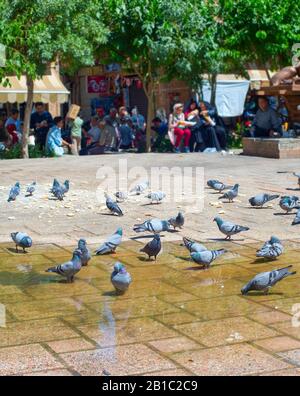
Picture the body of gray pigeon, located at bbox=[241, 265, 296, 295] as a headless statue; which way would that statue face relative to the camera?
to the viewer's left

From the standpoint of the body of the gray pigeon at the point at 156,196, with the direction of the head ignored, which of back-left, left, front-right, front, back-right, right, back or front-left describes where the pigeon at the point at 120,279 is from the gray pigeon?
right

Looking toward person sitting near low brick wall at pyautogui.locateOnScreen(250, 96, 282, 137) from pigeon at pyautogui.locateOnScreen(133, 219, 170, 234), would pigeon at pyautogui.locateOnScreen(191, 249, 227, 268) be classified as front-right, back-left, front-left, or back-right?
back-right

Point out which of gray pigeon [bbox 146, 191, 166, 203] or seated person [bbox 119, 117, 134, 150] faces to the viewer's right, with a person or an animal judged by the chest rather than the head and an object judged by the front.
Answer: the gray pigeon

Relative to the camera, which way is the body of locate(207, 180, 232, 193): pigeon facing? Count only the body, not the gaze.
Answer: to the viewer's left

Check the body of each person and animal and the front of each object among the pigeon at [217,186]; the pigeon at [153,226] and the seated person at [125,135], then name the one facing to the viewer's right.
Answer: the pigeon at [153,226]

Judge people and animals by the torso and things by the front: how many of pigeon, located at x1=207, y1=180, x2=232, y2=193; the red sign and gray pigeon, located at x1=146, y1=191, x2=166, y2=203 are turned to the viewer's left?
1

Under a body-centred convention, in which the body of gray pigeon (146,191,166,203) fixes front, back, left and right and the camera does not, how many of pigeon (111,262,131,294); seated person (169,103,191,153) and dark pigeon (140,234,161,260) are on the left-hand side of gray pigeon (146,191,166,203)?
2

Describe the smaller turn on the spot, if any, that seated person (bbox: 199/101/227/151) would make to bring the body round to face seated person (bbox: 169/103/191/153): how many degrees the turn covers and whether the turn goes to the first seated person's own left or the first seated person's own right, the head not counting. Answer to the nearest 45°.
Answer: approximately 45° to the first seated person's own right

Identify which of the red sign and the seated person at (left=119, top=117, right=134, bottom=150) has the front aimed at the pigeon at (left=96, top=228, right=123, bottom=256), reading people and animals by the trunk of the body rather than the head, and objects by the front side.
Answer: the red sign

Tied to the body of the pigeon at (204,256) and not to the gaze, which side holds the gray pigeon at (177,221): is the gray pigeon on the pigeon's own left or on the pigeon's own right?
on the pigeon's own right
